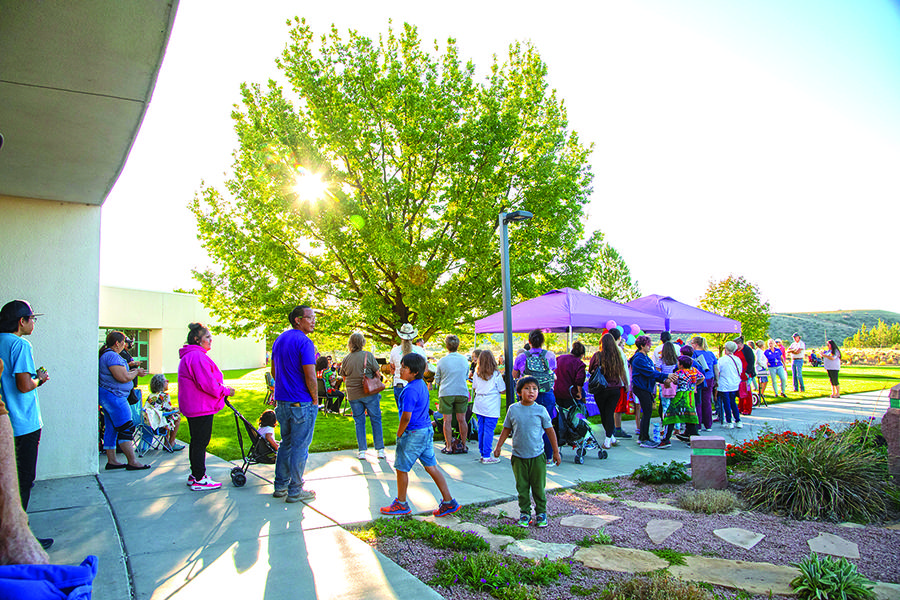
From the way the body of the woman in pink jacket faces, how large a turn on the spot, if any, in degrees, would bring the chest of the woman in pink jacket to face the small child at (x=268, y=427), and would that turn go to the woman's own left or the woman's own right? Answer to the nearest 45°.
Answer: approximately 45° to the woman's own left

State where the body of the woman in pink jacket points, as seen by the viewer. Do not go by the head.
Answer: to the viewer's right

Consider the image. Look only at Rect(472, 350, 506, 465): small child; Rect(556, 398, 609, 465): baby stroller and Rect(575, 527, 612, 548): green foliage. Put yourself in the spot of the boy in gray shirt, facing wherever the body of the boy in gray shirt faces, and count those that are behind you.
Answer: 2

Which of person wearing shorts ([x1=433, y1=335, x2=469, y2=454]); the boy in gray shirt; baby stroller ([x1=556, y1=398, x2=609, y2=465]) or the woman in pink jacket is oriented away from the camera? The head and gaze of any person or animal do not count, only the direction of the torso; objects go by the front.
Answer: the person wearing shorts

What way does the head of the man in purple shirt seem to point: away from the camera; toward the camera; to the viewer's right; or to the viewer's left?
to the viewer's right

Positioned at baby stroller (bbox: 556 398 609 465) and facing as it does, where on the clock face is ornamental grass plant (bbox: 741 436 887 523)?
The ornamental grass plant is roughly at 12 o'clock from the baby stroller.

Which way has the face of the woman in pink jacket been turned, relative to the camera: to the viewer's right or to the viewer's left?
to the viewer's right

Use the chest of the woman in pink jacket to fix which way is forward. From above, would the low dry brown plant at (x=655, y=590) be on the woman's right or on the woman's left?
on the woman's right

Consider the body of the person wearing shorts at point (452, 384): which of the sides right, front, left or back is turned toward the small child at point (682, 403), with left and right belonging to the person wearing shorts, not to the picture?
right

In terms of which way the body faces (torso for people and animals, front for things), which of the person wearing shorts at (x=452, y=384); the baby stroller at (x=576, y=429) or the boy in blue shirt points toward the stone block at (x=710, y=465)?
the baby stroller
